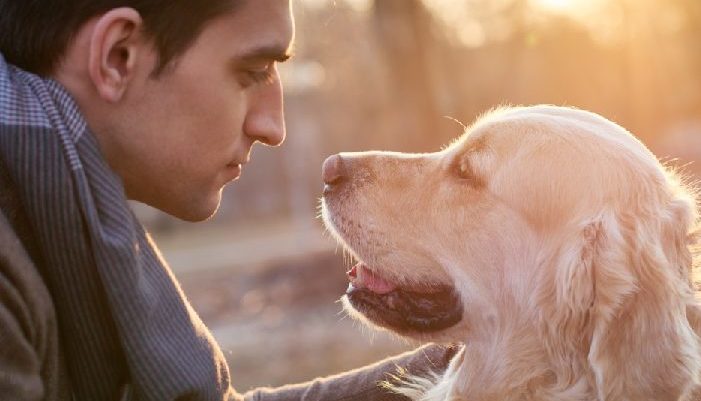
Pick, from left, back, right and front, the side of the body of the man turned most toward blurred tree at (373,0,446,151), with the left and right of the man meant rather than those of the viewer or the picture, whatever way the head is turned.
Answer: left

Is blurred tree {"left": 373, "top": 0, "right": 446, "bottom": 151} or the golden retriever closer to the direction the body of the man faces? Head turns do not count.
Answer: the golden retriever

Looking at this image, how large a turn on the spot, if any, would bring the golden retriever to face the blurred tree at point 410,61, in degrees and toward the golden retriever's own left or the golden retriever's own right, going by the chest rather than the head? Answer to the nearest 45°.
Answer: approximately 90° to the golden retriever's own right

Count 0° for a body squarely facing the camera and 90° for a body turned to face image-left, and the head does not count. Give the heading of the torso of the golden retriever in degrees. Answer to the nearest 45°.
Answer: approximately 90°

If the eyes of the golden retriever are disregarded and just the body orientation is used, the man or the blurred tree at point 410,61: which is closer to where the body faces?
the man

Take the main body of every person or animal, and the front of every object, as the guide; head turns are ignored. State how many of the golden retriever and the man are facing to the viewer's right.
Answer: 1

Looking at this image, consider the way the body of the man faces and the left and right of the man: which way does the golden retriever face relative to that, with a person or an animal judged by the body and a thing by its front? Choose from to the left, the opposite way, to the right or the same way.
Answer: the opposite way

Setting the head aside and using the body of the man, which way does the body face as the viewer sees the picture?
to the viewer's right

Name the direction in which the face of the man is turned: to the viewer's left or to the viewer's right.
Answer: to the viewer's right
